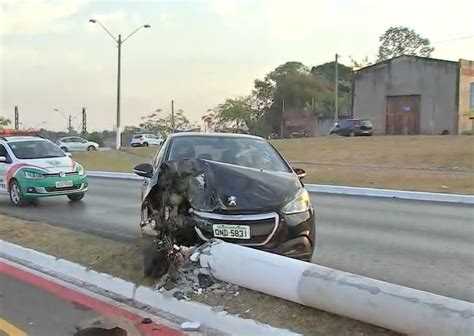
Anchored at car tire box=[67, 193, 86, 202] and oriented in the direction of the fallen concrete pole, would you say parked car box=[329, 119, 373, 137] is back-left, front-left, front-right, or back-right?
back-left

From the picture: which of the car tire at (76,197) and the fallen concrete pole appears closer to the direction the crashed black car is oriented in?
the fallen concrete pole

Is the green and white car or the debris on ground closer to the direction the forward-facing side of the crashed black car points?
the debris on ground

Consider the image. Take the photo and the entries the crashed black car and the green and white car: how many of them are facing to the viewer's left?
0

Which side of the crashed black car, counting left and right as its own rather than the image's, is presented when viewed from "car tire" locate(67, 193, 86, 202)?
back

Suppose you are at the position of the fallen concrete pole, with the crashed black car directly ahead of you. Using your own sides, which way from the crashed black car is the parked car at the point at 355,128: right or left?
right

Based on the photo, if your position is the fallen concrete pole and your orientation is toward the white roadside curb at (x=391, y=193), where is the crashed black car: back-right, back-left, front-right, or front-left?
front-left

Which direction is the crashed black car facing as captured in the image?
toward the camera

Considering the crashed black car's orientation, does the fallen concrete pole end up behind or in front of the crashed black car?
in front

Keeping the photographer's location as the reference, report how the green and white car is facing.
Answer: facing the viewer and to the right of the viewer
